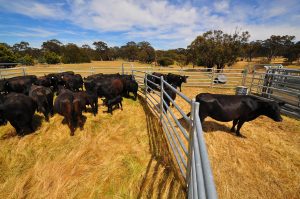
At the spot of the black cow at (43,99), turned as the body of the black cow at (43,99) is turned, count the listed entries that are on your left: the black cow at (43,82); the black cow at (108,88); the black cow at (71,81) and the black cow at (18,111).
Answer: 1

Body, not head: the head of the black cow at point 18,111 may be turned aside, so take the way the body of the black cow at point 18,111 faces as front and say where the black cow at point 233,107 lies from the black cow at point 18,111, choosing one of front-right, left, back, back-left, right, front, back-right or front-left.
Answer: back

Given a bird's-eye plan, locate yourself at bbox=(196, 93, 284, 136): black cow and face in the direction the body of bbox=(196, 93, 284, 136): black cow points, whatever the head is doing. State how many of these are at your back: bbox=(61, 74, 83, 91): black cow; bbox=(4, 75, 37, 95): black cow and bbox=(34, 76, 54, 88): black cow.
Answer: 3

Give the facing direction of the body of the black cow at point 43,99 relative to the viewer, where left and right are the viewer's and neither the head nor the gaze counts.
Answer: facing away from the viewer and to the left of the viewer

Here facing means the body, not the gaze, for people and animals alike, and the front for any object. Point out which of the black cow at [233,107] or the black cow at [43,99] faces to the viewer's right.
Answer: the black cow at [233,107]

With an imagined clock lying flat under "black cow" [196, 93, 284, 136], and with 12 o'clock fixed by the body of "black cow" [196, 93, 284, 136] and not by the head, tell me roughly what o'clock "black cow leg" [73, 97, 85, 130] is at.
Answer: "black cow leg" [73, 97, 85, 130] is roughly at 5 o'clock from "black cow" [196, 93, 284, 136].

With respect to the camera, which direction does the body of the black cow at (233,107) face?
to the viewer's right

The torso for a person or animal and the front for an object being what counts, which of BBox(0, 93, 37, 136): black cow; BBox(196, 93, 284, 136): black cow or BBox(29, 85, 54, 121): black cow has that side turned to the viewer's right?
BBox(196, 93, 284, 136): black cow

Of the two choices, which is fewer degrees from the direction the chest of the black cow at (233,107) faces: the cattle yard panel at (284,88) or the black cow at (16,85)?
the cattle yard panel
